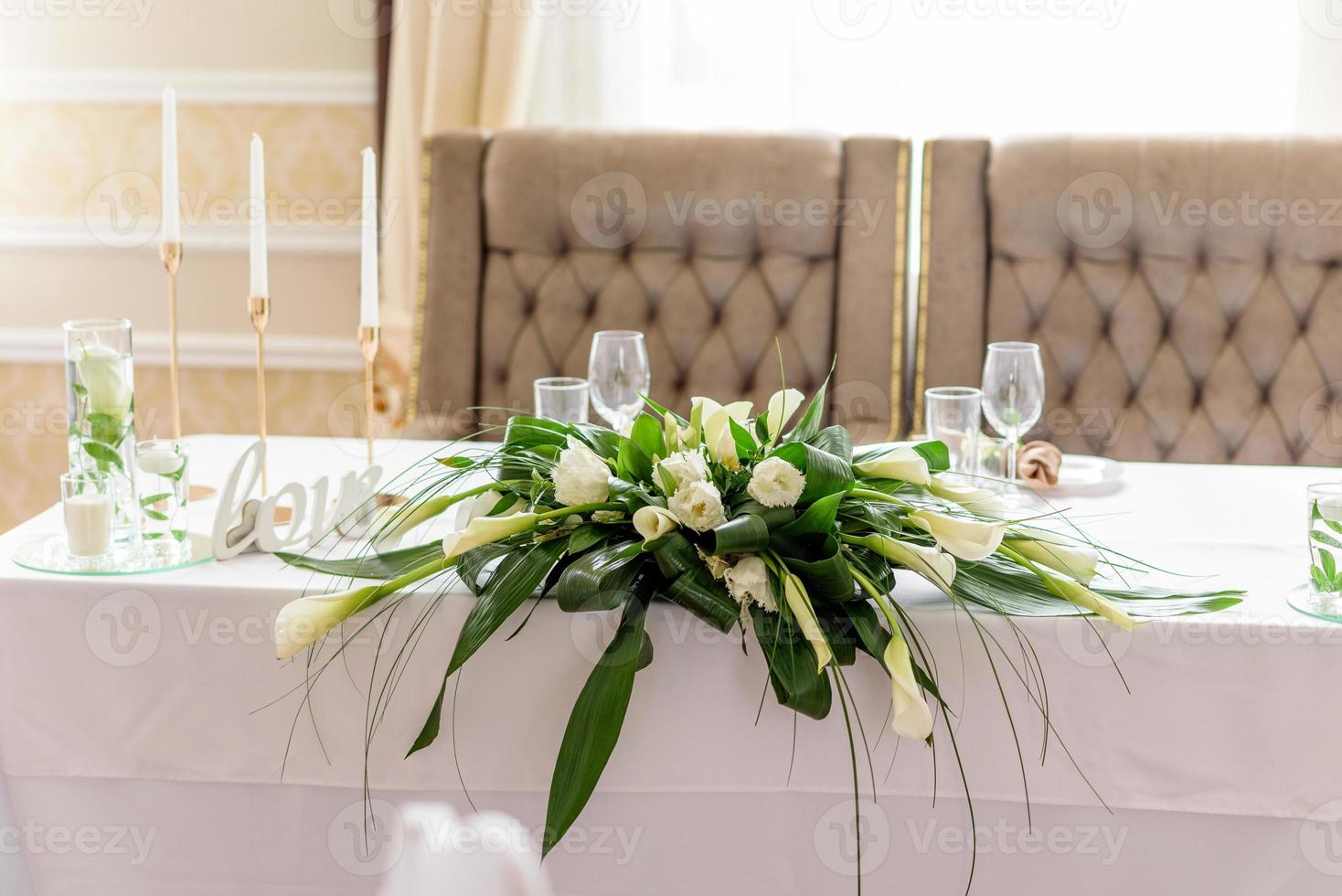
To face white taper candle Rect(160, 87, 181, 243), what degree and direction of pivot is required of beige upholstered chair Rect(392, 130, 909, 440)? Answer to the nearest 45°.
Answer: approximately 45° to its right

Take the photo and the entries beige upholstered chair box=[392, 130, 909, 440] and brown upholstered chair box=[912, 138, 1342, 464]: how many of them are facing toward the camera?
2

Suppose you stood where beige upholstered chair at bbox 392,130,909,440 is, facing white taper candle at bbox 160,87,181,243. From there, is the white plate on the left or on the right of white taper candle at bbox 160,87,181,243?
left

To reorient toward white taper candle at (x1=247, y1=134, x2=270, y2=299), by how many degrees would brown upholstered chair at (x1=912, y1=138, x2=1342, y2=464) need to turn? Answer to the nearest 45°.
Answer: approximately 45° to its right

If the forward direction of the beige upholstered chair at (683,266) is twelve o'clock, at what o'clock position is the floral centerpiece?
The floral centerpiece is roughly at 12 o'clock from the beige upholstered chair.

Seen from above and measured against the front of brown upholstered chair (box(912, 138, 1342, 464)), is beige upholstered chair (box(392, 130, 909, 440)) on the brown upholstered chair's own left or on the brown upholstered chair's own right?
on the brown upholstered chair's own right

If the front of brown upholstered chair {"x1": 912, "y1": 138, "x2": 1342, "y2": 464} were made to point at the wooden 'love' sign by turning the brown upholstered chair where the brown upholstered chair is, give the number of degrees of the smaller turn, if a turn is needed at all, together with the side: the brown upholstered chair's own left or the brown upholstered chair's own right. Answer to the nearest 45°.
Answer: approximately 45° to the brown upholstered chair's own right

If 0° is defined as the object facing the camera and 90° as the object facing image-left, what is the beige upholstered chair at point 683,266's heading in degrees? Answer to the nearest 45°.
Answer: approximately 0°

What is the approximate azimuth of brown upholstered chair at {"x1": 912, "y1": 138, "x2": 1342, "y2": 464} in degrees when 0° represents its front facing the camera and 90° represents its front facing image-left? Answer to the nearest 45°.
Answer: approximately 0°

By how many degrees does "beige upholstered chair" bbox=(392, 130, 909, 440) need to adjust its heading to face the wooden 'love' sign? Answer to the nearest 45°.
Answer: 0° — it already faces it
